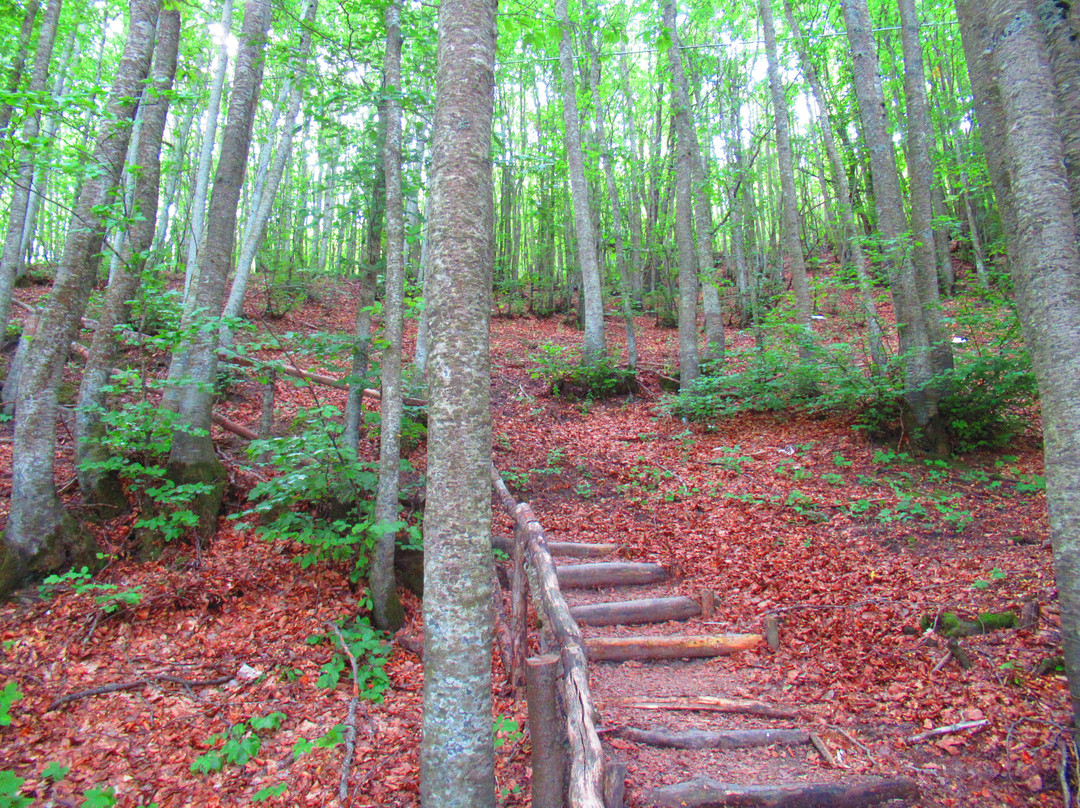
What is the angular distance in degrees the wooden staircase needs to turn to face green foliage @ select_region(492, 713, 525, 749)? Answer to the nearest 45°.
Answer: approximately 90° to its right

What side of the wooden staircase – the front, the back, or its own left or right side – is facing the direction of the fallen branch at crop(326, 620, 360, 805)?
right

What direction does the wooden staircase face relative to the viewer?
toward the camera

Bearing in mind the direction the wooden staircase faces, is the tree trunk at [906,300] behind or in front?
behind

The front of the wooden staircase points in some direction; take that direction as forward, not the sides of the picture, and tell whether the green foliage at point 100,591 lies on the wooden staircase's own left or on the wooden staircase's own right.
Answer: on the wooden staircase's own right

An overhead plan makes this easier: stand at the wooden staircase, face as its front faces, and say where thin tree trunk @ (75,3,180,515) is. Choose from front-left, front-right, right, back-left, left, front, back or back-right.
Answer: right
